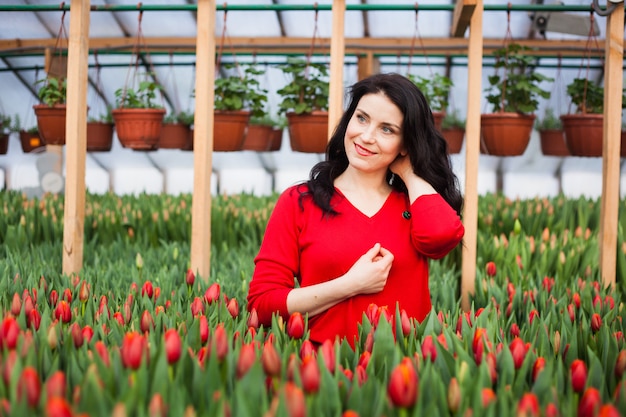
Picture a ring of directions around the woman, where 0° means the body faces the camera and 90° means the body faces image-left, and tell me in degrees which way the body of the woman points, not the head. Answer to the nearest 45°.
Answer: approximately 0°

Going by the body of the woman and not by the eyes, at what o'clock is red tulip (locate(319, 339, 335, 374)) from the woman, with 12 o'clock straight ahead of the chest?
The red tulip is roughly at 12 o'clock from the woman.

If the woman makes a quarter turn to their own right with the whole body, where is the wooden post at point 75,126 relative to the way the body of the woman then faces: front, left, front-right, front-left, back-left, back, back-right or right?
front-right

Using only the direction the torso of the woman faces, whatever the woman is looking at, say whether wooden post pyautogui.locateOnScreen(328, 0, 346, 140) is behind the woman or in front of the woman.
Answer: behind

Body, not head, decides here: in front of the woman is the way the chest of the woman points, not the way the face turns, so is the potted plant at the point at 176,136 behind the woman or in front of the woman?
behind

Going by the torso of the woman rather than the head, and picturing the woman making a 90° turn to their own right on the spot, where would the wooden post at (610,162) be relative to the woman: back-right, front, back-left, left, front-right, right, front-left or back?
back-right

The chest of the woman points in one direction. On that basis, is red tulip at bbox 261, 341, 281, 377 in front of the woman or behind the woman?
in front

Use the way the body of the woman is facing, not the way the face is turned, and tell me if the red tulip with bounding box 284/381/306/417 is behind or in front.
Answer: in front
